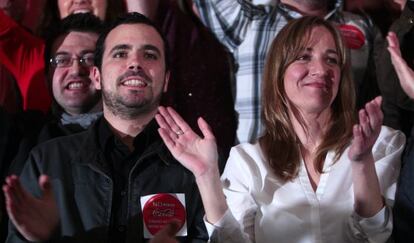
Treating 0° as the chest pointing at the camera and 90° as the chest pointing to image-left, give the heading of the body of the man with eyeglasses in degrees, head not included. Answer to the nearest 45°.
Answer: approximately 0°

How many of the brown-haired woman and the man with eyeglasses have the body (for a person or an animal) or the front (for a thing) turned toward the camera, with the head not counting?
2

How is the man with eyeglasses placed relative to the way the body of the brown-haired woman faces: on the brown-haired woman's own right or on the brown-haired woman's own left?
on the brown-haired woman's own right

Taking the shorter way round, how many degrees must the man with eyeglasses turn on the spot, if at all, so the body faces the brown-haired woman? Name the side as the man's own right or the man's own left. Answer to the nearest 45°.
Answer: approximately 45° to the man's own left
